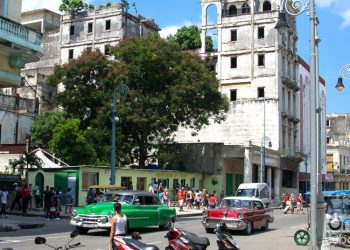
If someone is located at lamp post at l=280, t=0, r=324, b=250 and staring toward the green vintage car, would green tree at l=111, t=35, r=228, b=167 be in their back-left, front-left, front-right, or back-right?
front-right

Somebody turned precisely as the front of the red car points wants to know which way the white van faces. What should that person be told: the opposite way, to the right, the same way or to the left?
the same way

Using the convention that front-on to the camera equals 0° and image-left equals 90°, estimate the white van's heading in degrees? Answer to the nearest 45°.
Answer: approximately 45°

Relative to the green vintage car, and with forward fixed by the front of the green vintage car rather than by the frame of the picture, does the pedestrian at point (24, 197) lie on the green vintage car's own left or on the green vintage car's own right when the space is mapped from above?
on the green vintage car's own right

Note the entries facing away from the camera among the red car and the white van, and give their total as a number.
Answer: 0

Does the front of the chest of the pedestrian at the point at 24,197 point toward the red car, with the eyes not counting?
no

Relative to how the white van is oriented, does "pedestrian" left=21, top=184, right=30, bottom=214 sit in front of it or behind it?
in front

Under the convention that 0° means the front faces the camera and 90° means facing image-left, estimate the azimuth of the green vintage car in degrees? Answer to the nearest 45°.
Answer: approximately 45°
